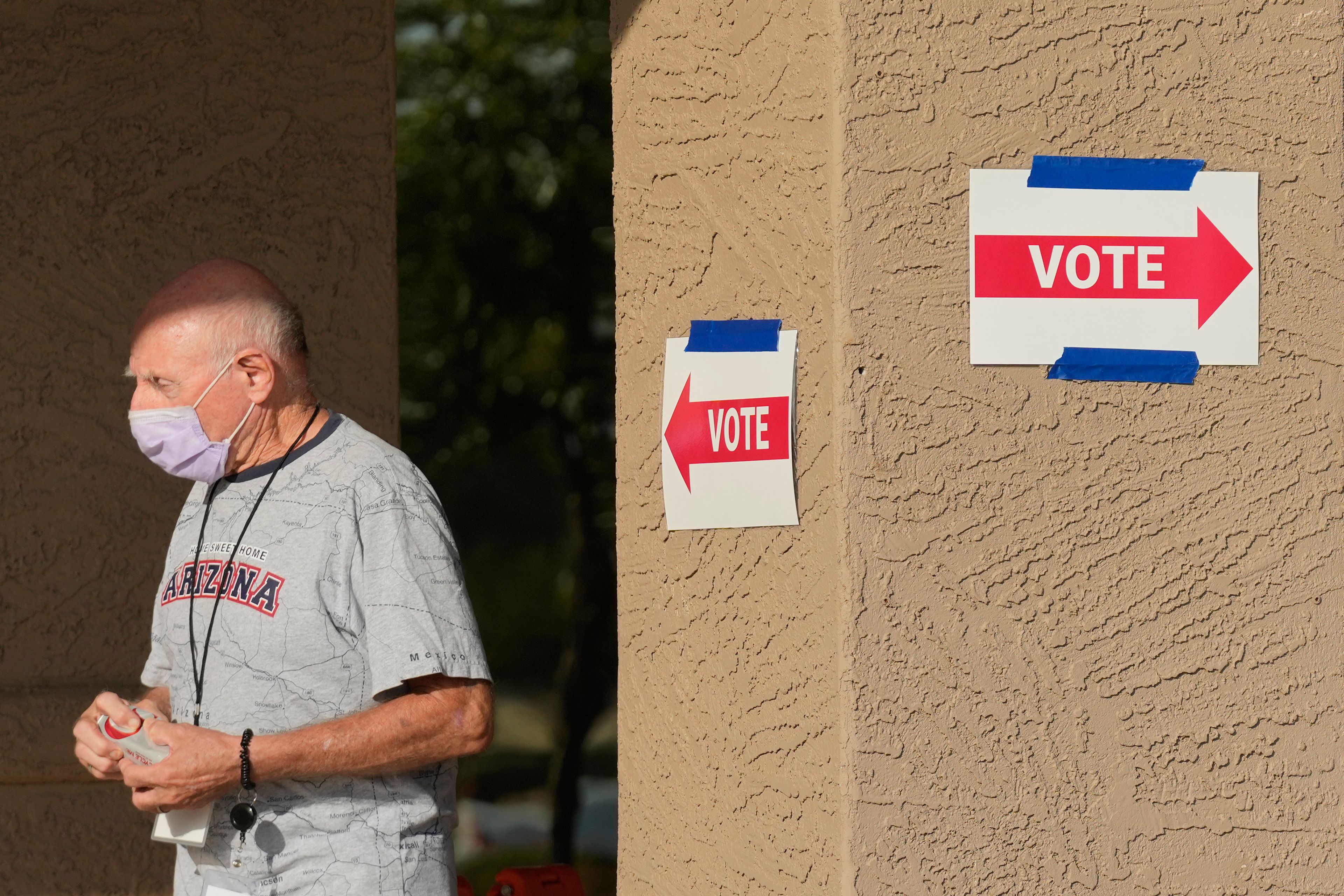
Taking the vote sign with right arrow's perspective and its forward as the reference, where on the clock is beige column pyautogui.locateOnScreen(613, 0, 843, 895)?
The beige column is roughly at 3 o'clock from the vote sign with right arrow.

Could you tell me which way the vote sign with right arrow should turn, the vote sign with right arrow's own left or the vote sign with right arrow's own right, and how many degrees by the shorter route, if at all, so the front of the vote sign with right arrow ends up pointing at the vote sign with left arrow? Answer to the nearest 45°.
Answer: approximately 90° to the vote sign with right arrow's own right

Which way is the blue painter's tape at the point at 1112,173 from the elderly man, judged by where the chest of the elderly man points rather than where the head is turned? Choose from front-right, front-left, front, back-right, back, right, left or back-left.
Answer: back-left

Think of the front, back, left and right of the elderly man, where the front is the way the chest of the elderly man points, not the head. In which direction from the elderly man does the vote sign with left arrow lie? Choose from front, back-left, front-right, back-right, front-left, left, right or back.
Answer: back-left

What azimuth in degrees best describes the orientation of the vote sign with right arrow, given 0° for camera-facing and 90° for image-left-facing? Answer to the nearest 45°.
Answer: approximately 0°

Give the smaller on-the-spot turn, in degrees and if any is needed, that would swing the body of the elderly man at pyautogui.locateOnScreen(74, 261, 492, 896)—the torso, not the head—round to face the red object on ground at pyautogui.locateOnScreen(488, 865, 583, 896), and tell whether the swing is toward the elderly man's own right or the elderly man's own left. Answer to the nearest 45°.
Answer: approximately 180°

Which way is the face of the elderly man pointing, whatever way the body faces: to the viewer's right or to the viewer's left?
to the viewer's left

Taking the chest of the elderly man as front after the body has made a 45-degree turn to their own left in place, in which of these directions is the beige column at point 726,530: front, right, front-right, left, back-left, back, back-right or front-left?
left
